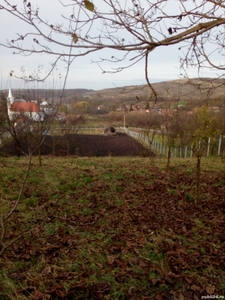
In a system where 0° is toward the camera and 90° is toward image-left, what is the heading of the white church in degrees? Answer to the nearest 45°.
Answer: approximately 90°
